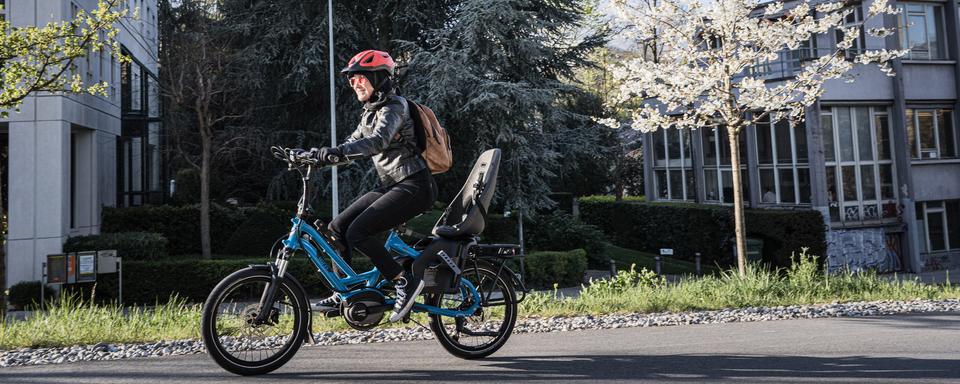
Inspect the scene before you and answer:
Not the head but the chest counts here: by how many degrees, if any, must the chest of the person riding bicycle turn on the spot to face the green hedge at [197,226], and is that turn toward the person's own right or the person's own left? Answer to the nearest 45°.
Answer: approximately 90° to the person's own right

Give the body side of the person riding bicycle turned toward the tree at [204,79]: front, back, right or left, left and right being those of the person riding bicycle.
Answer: right

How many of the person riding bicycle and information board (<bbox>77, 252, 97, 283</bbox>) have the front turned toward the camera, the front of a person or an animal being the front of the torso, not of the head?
1

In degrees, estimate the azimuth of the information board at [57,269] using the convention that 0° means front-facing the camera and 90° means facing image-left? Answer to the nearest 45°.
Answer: approximately 0°

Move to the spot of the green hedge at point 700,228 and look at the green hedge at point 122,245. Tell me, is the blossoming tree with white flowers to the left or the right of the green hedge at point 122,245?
left

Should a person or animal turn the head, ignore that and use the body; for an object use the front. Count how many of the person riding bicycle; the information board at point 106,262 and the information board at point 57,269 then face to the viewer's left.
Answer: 1

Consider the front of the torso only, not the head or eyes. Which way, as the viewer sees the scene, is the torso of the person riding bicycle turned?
to the viewer's left
